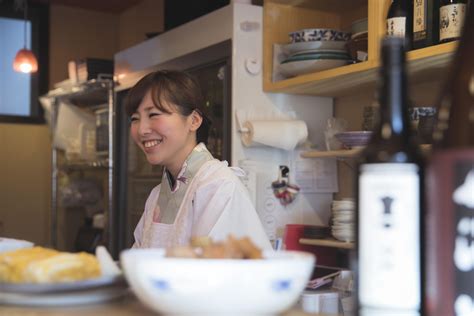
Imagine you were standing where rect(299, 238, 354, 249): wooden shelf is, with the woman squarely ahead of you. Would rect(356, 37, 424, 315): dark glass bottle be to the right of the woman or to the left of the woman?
left

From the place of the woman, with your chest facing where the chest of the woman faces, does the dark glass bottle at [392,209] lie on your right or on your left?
on your left

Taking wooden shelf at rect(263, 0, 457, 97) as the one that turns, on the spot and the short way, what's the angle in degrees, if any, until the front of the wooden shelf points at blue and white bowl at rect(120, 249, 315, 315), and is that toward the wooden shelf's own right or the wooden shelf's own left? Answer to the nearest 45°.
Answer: approximately 45° to the wooden shelf's own left

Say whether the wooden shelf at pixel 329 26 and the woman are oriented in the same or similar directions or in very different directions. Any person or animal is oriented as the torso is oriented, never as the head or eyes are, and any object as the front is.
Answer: same or similar directions

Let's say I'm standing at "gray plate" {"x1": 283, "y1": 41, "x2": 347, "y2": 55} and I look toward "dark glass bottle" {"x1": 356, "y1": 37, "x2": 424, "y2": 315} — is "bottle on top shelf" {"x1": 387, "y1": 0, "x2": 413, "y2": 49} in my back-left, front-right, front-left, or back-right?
front-left

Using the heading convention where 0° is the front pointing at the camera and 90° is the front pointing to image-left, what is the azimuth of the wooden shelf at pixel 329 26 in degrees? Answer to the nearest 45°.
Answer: approximately 45°

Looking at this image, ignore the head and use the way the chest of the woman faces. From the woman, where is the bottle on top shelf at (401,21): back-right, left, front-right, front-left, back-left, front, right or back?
back-left

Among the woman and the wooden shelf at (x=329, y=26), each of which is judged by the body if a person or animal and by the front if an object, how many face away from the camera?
0

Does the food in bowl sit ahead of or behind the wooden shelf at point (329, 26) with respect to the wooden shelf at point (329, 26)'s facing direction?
ahead

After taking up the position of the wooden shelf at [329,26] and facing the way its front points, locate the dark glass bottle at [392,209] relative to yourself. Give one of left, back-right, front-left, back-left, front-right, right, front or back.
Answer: front-left

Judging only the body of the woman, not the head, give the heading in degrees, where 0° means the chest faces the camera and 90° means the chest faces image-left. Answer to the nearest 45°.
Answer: approximately 45°

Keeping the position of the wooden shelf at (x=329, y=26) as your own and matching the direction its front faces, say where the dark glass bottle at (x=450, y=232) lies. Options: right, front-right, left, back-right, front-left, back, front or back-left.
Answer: front-left
